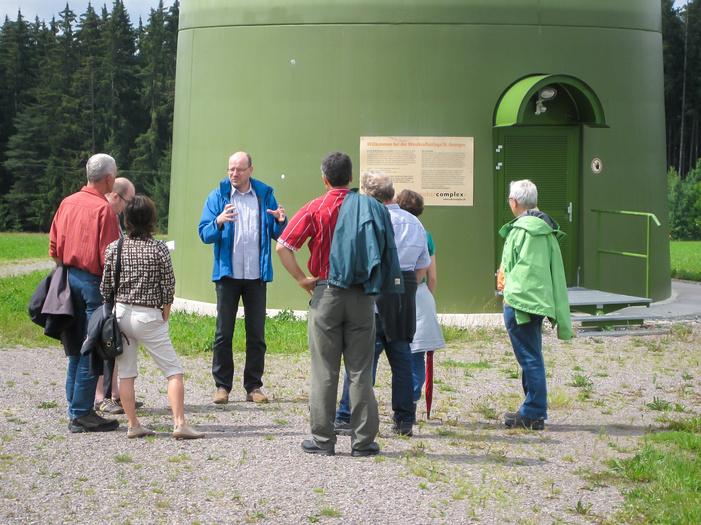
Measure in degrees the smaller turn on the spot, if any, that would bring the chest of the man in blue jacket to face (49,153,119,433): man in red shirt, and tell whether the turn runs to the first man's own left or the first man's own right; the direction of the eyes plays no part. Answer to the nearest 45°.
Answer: approximately 45° to the first man's own right

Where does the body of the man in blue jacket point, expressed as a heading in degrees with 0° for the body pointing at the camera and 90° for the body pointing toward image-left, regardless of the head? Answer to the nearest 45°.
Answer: approximately 0°

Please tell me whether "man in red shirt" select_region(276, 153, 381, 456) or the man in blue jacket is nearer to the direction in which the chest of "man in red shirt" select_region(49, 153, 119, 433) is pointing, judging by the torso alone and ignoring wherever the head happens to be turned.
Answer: the man in blue jacket

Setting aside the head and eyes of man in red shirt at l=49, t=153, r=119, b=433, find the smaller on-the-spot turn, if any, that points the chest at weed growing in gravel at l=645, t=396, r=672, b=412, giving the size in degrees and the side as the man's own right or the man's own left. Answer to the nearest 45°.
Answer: approximately 45° to the man's own right

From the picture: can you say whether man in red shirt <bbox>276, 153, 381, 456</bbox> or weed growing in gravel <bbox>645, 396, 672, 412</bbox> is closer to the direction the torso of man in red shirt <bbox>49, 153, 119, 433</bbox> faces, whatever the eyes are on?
the weed growing in gravel

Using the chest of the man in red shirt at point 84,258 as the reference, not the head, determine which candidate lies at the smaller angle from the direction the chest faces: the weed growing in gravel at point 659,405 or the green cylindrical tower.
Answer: the green cylindrical tower

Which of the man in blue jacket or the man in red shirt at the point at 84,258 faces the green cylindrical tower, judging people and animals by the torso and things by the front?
the man in red shirt

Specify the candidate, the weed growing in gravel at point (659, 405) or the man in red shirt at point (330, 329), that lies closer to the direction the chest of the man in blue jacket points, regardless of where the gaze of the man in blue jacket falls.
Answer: the man in red shirt

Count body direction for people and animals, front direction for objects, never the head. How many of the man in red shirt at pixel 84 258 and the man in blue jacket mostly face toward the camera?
1

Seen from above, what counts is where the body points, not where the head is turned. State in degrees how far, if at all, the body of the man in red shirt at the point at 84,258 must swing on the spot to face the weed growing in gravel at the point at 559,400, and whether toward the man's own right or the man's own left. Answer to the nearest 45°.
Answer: approximately 45° to the man's own right

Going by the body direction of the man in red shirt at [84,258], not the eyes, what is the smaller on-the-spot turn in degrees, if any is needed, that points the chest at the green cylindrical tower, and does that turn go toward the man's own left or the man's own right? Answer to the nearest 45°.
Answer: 0° — they already face it

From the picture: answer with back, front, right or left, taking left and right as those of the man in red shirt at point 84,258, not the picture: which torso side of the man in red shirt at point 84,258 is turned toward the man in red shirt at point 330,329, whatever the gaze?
right

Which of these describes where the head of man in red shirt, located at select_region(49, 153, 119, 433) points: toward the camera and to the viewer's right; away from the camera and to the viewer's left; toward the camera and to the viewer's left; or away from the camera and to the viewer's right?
away from the camera and to the viewer's right

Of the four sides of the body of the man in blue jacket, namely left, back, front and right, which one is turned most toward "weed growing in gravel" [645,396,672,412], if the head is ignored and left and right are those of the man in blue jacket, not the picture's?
left

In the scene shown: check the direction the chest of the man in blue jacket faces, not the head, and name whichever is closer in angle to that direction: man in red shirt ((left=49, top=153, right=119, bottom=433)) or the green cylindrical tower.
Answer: the man in red shirt

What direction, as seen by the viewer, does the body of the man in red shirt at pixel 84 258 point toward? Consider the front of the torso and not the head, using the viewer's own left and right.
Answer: facing away from the viewer and to the right of the viewer
